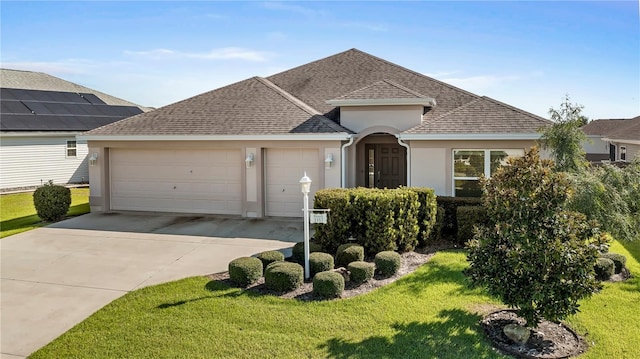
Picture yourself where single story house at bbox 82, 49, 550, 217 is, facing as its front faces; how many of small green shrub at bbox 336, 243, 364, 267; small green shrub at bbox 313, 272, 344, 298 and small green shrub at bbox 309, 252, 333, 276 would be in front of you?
3

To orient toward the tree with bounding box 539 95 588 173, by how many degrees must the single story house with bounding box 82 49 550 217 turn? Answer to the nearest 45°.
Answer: approximately 45° to its left

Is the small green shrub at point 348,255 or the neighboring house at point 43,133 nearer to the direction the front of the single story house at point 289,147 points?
the small green shrub

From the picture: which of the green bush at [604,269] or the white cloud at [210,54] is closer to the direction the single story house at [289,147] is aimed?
the green bush

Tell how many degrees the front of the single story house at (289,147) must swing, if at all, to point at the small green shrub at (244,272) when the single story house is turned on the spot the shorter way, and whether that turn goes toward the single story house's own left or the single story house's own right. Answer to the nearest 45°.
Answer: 0° — it already faces it

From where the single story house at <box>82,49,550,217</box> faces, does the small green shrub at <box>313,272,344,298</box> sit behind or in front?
in front

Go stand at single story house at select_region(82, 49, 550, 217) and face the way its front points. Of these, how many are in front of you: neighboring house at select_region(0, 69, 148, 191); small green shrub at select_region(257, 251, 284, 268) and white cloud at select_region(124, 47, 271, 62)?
1

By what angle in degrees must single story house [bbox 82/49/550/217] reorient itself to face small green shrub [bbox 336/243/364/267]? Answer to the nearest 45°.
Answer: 0° — it already faces it

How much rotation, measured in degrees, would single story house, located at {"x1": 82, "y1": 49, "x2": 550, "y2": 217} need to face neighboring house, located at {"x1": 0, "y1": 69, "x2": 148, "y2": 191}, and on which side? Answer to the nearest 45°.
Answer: approximately 135° to its right

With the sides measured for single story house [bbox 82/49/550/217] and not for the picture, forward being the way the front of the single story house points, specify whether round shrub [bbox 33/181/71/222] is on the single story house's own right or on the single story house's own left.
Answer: on the single story house's own right

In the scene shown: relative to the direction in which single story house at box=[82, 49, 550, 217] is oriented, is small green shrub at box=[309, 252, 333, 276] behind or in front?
in front

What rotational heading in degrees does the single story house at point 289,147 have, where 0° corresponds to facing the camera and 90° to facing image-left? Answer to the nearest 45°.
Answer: approximately 0°
